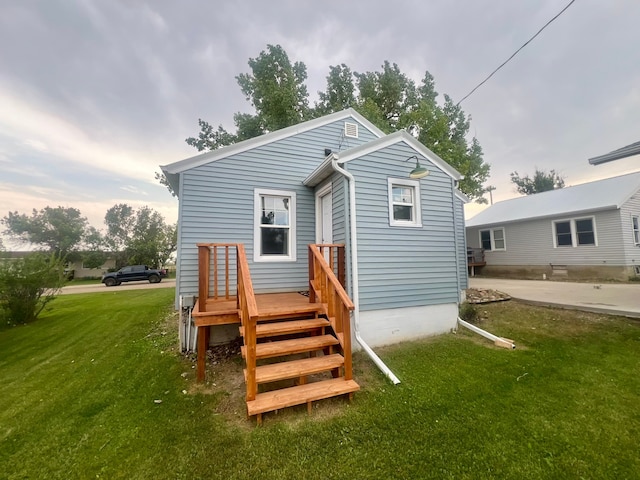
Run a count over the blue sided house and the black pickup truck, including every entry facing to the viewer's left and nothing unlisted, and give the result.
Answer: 1

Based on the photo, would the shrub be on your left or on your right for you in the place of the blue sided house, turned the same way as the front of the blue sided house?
on your right

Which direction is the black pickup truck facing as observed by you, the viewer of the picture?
facing to the left of the viewer

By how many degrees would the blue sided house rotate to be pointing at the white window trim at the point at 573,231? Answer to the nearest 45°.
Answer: approximately 135° to its left

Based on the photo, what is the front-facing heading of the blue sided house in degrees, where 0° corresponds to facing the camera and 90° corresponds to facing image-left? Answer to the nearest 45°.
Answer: approximately 0°

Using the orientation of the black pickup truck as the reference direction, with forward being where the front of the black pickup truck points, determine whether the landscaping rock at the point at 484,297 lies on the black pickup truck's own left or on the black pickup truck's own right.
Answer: on the black pickup truck's own left

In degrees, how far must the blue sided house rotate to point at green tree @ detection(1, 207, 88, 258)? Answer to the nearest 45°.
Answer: approximately 135° to its right

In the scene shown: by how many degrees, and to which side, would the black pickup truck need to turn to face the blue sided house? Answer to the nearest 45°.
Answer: approximately 90° to its left

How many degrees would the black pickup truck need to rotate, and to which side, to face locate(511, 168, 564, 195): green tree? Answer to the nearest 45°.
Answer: approximately 135° to its left
